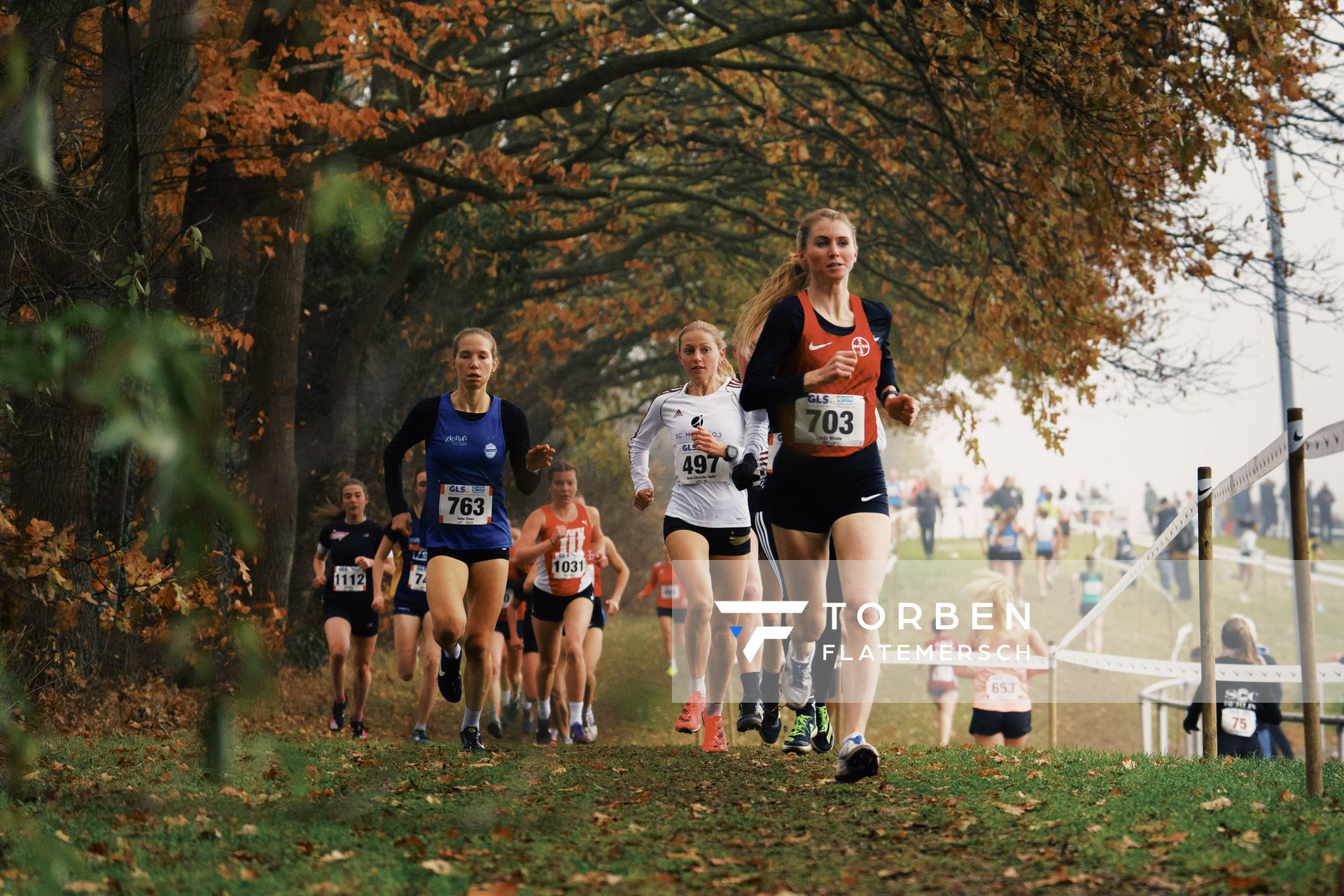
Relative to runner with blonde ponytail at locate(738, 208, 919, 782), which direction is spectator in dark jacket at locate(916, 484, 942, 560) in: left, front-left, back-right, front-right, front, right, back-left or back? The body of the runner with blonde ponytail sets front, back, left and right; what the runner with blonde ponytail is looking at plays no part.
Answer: back

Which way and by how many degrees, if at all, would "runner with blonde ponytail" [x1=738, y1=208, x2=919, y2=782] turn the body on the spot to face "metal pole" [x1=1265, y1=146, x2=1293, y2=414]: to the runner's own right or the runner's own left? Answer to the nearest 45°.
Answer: approximately 135° to the runner's own left

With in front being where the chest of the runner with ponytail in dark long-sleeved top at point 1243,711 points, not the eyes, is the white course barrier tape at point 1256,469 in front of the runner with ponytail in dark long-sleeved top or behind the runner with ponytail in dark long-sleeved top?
behind

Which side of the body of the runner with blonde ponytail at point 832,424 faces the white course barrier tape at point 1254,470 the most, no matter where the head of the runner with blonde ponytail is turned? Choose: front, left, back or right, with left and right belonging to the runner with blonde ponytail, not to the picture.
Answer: left

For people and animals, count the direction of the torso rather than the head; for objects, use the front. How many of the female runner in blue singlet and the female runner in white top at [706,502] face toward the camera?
2

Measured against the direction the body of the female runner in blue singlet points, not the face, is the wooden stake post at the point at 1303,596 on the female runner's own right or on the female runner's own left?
on the female runner's own left

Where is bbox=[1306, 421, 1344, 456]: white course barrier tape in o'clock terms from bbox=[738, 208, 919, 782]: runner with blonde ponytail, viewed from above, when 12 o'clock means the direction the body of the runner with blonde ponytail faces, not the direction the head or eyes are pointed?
The white course barrier tape is roughly at 10 o'clock from the runner with blonde ponytail.

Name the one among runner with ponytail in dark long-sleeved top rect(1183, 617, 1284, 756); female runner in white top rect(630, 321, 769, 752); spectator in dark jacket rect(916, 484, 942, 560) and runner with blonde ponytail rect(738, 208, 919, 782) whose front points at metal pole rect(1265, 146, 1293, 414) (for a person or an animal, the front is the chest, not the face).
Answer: runner with ponytail in dark long-sleeved top rect(1183, 617, 1284, 756)

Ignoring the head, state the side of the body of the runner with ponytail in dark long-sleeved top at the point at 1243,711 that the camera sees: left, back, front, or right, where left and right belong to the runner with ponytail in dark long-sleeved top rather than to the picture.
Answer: back

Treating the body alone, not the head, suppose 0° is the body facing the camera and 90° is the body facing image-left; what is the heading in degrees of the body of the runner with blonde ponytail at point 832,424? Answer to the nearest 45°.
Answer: approximately 0°

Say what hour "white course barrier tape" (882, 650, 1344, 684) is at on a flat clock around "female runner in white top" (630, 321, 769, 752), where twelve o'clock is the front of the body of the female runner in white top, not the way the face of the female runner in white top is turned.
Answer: The white course barrier tape is roughly at 8 o'clock from the female runner in white top.
